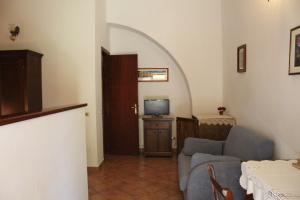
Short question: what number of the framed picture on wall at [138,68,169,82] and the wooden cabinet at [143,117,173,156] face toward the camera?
2

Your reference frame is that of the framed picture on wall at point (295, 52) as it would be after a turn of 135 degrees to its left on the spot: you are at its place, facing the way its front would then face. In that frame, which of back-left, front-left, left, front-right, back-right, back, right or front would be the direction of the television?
back-left

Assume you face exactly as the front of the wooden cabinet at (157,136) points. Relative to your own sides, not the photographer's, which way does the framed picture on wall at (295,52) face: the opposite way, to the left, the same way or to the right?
to the right

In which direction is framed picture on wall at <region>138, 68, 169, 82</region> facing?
toward the camera

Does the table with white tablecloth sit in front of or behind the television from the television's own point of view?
in front

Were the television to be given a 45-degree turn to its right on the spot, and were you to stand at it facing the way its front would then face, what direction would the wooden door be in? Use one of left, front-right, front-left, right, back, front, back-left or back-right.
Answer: front-right

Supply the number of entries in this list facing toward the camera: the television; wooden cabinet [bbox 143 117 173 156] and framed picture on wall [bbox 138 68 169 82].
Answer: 3

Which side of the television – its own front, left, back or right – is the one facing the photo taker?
front

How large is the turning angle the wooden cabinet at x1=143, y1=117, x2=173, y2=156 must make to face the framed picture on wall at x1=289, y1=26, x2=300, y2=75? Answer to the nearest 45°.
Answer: approximately 45° to its left

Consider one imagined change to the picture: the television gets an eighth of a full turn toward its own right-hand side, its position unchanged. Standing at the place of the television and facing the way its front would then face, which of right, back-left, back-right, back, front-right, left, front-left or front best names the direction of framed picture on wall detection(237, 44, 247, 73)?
left

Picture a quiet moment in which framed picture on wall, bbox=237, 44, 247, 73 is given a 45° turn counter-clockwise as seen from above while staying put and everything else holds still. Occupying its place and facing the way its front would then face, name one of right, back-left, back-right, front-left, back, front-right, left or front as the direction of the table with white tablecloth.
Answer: front

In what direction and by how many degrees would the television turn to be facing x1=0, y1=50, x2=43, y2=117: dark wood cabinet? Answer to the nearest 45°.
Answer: approximately 45° to its right

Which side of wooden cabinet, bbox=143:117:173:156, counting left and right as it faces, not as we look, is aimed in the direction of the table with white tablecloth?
front

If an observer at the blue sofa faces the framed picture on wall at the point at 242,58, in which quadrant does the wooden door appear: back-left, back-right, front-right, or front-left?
front-left

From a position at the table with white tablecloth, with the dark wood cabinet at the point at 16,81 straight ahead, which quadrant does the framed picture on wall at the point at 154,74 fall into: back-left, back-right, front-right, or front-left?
front-right

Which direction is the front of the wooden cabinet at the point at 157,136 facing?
toward the camera

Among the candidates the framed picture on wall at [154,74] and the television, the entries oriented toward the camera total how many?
2
